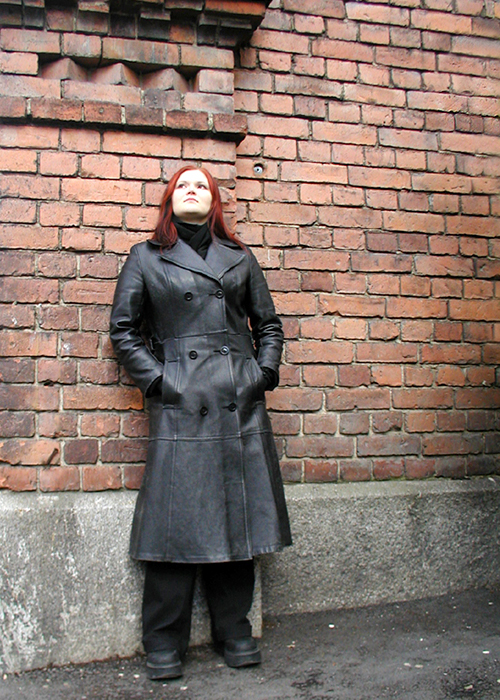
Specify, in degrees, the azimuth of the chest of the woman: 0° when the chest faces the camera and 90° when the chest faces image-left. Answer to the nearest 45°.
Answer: approximately 0°
